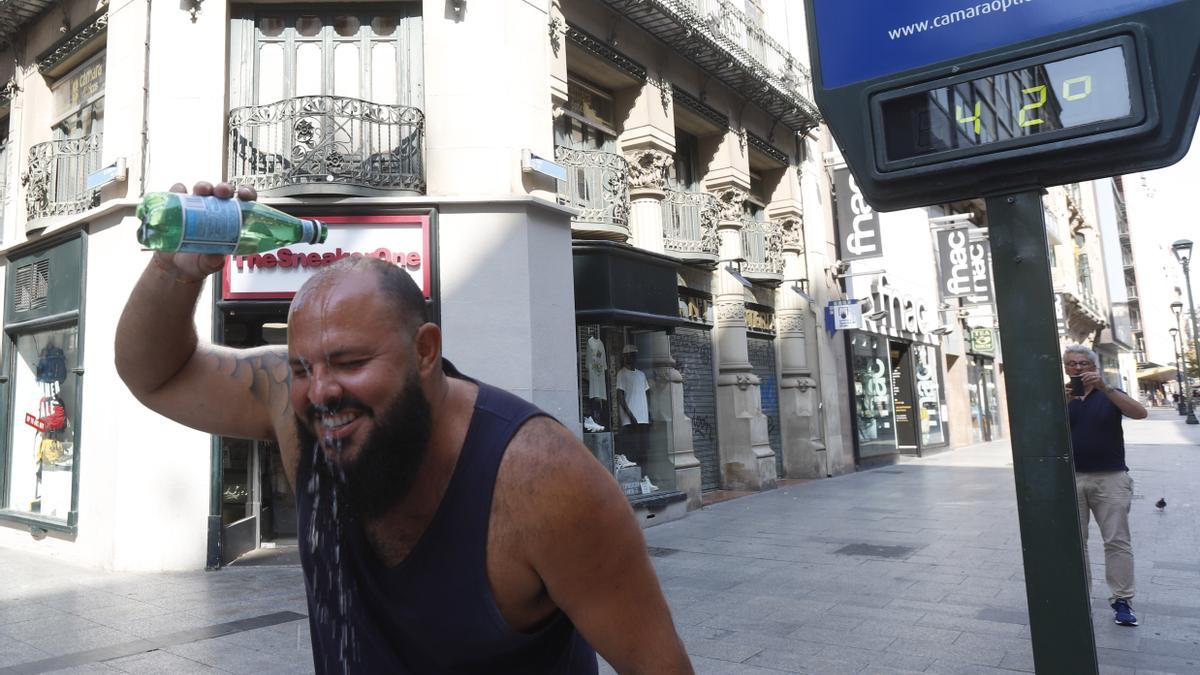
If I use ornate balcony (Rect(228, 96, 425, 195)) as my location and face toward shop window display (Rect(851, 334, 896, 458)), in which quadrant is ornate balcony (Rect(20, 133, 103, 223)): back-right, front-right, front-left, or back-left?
back-left

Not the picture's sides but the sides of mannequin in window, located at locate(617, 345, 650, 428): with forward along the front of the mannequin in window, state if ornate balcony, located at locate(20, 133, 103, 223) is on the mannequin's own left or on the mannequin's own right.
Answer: on the mannequin's own right

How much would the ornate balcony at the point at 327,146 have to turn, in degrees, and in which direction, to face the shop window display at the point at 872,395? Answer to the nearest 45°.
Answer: approximately 135° to its left

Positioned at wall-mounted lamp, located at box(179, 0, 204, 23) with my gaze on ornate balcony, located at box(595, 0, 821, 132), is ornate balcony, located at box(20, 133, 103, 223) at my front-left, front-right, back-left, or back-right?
back-left

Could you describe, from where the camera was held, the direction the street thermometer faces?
facing the viewer

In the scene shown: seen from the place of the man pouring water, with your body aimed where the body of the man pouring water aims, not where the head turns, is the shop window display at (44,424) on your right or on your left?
on your right

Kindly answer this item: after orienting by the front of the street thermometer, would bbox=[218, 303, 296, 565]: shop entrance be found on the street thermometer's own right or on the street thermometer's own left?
on the street thermometer's own right

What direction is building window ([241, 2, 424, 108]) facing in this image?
toward the camera

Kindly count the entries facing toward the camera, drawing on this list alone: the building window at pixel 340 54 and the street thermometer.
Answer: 2

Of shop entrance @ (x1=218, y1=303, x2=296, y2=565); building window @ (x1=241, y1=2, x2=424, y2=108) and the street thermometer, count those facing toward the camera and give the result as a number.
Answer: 3

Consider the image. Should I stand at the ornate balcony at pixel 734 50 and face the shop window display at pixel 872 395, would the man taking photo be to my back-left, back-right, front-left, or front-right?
back-right

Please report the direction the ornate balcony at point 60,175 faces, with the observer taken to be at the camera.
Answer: facing the viewer and to the left of the viewer

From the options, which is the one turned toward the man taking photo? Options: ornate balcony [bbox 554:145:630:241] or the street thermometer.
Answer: the ornate balcony

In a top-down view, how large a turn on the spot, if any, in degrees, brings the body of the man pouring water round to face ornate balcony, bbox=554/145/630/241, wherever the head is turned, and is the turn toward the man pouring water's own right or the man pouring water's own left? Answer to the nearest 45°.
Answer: approximately 135° to the man pouring water's own right

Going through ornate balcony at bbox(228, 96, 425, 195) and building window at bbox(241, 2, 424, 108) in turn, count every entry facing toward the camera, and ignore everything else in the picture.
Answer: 2
